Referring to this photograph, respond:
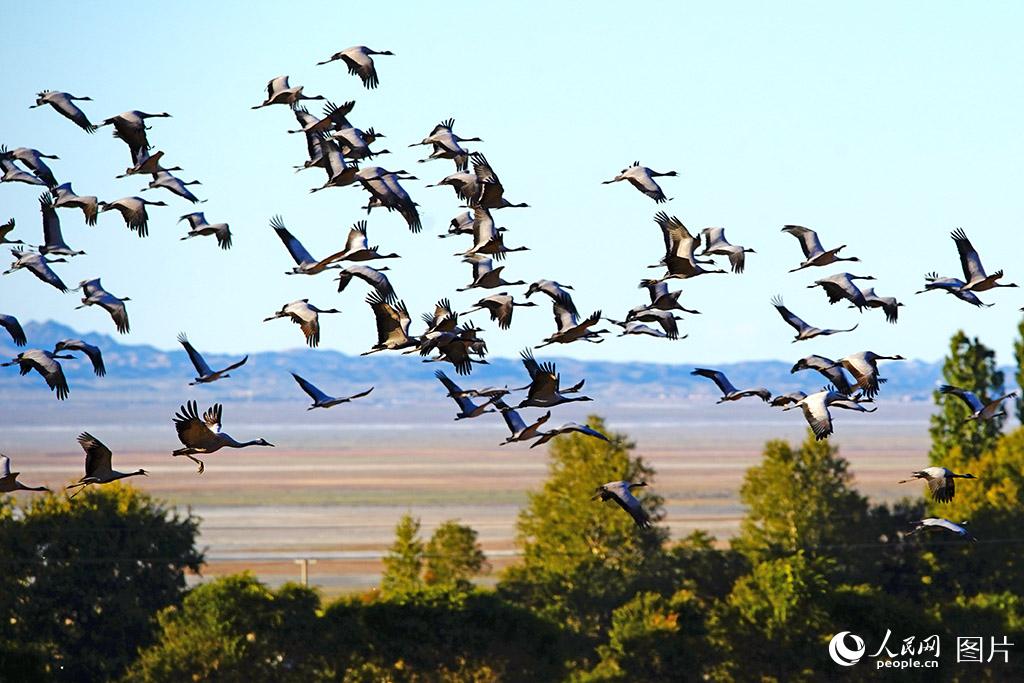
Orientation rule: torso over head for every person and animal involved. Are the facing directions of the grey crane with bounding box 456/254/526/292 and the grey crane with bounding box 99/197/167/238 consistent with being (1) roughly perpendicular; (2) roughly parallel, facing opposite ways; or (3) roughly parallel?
roughly parallel

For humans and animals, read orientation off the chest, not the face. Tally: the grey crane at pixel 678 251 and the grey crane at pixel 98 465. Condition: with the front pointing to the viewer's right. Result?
2

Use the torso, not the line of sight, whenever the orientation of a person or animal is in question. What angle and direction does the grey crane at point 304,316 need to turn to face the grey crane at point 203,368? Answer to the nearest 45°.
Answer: approximately 135° to its right

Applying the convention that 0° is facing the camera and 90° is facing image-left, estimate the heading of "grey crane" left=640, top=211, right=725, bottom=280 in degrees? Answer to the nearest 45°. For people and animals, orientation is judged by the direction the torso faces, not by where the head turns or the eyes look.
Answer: approximately 270°

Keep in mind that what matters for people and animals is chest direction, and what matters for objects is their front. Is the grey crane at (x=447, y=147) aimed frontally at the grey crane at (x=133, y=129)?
no

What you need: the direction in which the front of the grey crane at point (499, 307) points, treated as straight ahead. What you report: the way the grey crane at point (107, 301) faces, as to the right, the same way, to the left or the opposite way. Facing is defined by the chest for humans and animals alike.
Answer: the same way

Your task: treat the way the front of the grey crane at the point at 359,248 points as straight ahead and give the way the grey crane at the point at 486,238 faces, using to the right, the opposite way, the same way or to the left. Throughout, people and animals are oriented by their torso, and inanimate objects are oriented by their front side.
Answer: the same way

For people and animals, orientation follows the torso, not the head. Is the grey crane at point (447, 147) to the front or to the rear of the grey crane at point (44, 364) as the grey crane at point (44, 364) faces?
to the front

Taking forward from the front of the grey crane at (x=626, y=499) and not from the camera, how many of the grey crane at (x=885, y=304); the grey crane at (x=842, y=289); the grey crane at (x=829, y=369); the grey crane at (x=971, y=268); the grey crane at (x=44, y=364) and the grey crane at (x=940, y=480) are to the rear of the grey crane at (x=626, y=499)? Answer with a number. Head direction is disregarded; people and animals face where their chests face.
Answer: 1

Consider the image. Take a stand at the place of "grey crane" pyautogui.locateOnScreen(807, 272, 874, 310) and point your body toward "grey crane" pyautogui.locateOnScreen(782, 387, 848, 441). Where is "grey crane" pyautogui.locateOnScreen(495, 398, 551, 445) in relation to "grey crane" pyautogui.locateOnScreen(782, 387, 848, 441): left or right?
right

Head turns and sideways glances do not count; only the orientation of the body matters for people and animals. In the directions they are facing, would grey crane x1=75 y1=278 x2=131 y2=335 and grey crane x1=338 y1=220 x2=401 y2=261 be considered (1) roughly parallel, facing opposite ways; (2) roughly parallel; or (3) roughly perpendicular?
roughly parallel

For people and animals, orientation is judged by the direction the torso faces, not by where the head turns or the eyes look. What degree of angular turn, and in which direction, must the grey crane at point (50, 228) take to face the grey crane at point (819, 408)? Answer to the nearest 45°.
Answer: approximately 45° to its right

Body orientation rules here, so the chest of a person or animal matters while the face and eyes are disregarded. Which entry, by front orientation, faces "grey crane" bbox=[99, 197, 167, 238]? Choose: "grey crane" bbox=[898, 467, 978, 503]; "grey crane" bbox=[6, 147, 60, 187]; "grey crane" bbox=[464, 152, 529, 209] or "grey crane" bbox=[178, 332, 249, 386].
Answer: "grey crane" bbox=[6, 147, 60, 187]

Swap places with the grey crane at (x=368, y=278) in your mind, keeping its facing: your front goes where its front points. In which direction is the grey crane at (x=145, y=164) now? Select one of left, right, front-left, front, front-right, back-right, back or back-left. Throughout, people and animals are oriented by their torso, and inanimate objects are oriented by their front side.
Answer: back

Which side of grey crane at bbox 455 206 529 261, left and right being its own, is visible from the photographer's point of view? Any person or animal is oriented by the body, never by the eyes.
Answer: right

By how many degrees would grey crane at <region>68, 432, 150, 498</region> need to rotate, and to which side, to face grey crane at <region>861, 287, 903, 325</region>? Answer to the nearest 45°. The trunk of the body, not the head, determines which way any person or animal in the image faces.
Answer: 0° — it already faces it

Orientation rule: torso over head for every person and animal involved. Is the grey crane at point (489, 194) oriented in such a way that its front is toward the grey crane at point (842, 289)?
yes

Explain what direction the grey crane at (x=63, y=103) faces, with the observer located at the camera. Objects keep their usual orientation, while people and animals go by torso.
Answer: facing to the right of the viewer

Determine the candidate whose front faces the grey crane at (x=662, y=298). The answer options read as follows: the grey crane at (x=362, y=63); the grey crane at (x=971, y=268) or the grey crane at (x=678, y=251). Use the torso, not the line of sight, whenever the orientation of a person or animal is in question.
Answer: the grey crane at (x=362, y=63)
